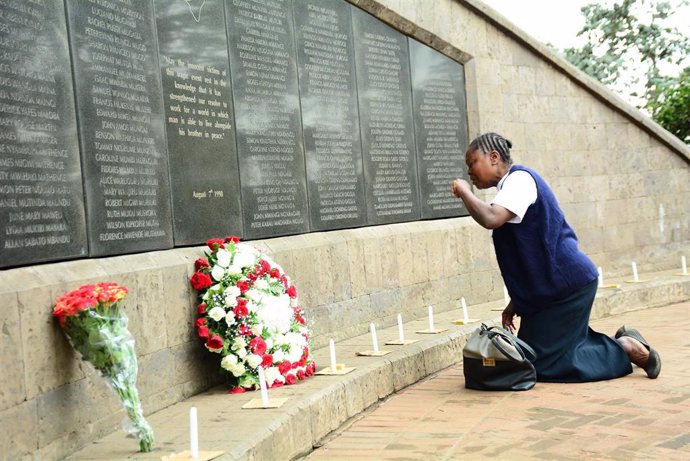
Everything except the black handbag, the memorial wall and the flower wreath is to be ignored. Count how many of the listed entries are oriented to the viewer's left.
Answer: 0

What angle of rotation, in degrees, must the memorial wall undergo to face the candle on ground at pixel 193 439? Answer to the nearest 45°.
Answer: approximately 45° to its right

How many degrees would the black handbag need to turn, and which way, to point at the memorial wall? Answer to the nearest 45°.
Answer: approximately 90° to its right

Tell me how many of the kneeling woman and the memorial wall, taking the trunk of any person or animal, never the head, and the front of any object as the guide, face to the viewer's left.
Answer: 1

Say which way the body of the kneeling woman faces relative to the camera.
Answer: to the viewer's left

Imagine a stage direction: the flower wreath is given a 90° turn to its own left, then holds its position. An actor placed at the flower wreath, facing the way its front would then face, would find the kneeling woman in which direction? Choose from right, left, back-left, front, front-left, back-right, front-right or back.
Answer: front-right

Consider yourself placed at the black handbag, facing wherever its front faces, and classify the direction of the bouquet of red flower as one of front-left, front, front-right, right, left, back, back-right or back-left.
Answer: front-right

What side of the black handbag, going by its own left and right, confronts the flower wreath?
right

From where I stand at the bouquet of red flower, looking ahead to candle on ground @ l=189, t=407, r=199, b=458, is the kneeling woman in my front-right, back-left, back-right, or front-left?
front-left

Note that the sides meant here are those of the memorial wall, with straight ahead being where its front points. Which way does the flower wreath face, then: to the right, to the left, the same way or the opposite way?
the same way

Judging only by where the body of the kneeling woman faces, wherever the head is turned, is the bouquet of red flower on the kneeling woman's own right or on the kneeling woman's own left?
on the kneeling woman's own left

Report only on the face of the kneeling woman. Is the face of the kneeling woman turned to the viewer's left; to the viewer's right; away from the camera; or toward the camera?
to the viewer's left

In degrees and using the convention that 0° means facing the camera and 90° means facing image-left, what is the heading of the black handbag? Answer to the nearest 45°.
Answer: approximately 0°

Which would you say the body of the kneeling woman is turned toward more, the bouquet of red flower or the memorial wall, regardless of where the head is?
the memorial wall
